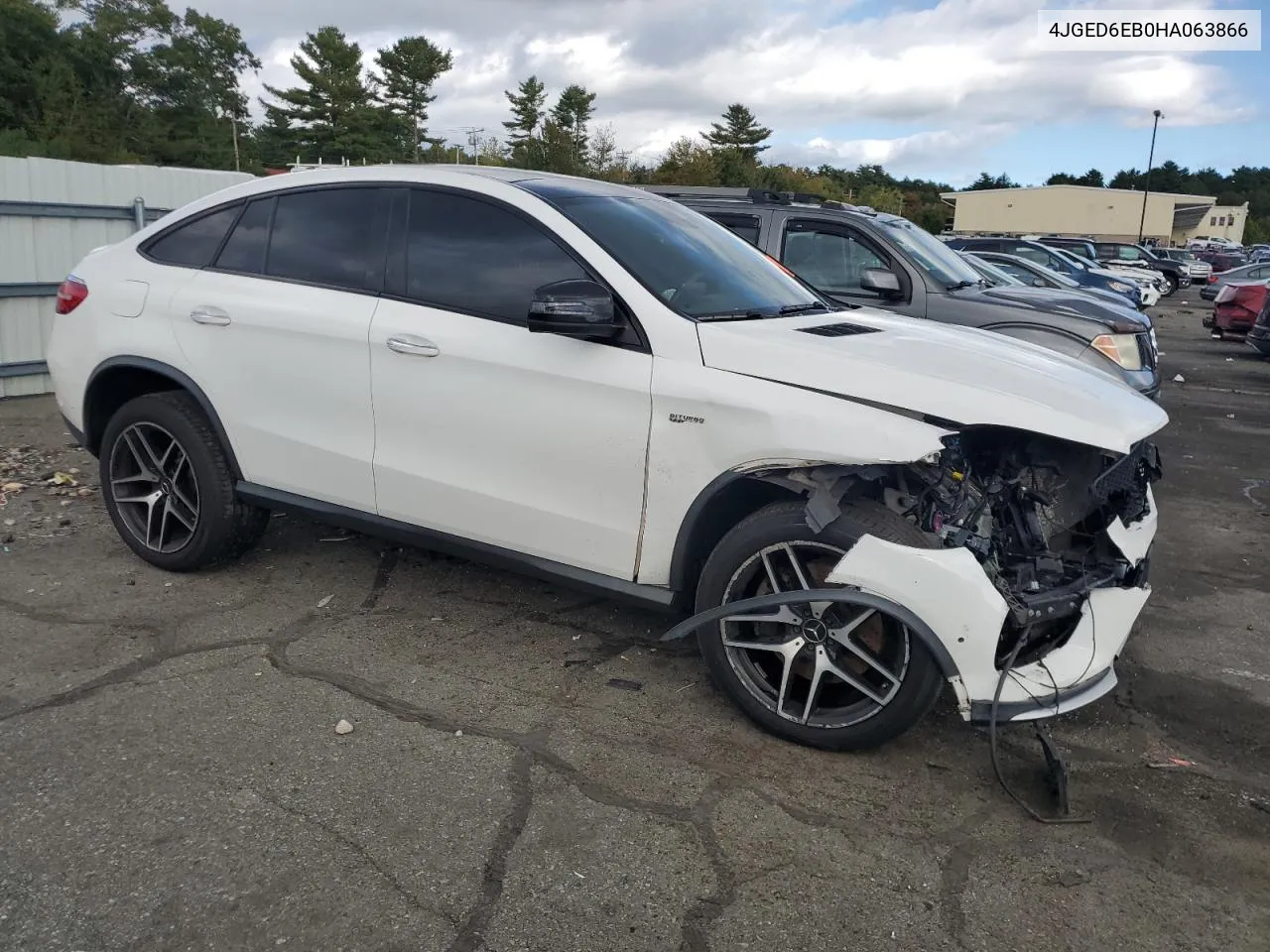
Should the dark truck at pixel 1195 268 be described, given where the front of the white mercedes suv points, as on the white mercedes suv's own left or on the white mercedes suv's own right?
on the white mercedes suv's own left

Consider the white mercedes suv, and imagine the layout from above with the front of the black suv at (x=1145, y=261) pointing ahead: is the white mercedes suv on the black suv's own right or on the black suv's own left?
on the black suv's own right

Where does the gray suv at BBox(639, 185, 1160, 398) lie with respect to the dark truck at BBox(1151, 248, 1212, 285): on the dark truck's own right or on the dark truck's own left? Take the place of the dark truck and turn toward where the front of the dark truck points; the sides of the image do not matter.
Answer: on the dark truck's own right

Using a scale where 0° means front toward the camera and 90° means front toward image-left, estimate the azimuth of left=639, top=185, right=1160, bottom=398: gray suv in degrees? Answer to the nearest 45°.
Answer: approximately 315°

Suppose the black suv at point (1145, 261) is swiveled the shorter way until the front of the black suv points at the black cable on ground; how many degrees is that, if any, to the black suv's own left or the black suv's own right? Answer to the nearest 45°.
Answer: approximately 45° to the black suv's own right
